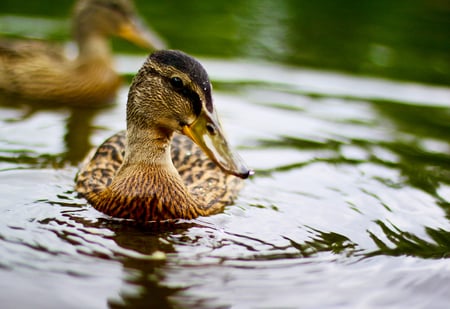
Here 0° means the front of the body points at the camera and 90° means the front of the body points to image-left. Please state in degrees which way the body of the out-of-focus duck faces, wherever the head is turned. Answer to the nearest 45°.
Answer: approximately 270°

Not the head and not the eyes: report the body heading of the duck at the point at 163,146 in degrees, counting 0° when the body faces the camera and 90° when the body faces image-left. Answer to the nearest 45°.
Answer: approximately 0°

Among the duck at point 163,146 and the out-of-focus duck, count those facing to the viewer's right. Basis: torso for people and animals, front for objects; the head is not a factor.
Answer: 1

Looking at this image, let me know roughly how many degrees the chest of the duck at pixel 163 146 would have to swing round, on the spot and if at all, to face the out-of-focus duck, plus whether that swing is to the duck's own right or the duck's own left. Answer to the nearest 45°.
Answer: approximately 180°

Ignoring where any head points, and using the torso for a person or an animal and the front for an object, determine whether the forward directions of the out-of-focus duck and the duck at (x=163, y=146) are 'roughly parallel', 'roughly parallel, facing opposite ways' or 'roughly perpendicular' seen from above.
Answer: roughly perpendicular

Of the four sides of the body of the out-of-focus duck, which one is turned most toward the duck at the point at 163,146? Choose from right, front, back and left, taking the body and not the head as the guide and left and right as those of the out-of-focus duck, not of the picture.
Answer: right
